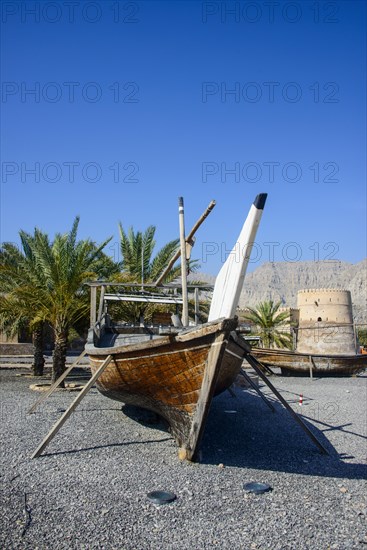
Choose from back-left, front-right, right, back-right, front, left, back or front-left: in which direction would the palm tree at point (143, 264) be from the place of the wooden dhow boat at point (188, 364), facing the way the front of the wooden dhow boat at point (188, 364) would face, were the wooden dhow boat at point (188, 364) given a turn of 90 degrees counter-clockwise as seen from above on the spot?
front-left

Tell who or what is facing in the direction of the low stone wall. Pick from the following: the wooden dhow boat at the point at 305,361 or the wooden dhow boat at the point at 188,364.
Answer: the wooden dhow boat at the point at 305,361

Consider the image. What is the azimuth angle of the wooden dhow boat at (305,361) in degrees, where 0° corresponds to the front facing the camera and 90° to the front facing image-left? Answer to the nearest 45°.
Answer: approximately 90°

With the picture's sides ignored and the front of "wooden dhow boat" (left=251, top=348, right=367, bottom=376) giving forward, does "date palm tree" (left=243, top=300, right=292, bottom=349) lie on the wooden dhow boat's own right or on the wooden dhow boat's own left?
on the wooden dhow boat's own right

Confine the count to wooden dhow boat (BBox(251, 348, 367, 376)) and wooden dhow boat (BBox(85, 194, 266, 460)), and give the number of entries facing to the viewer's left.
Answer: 1

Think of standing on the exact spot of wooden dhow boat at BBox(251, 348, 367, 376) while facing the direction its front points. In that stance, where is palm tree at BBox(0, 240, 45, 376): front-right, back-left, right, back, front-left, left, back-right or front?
front-left

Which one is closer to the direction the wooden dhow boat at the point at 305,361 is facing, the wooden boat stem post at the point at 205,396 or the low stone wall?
the low stone wall

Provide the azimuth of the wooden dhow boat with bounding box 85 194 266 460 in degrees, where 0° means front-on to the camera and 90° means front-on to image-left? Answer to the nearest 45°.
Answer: approximately 315°

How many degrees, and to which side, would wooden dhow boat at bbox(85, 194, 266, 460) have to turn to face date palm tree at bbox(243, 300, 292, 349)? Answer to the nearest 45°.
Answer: approximately 135° to its left

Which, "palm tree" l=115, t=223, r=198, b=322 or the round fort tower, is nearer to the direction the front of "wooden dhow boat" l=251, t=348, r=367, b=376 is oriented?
the palm tree

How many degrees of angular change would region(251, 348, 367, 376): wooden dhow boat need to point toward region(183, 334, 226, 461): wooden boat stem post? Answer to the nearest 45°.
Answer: approximately 90° to its left

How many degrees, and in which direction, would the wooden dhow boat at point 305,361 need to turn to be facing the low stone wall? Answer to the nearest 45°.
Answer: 0° — it already faces it

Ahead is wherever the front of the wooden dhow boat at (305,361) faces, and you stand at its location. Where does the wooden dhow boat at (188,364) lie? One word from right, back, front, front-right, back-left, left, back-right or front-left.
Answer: left
